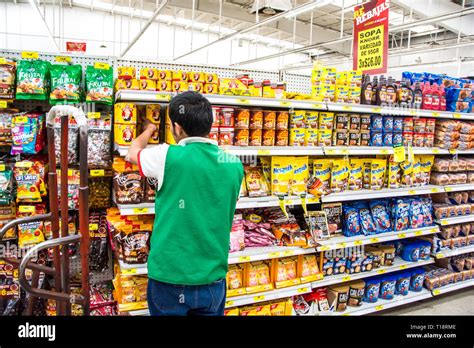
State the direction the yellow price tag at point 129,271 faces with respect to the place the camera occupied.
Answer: facing the viewer

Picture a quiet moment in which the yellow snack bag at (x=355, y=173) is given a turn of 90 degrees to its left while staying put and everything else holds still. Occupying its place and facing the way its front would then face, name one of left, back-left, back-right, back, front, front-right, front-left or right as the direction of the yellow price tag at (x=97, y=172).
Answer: back-right

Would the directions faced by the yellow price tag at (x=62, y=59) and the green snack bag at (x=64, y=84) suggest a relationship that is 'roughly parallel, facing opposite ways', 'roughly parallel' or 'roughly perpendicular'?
roughly parallel

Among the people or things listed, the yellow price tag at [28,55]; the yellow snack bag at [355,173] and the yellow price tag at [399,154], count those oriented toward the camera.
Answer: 3

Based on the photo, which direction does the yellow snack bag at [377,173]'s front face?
toward the camera

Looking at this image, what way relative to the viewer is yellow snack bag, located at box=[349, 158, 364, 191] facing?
toward the camera

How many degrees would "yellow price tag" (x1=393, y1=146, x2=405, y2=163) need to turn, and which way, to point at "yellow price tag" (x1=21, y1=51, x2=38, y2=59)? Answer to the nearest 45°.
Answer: approximately 45° to its right

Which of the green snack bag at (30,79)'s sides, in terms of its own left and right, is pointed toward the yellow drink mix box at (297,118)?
left

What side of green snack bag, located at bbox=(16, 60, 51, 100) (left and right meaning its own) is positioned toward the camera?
front

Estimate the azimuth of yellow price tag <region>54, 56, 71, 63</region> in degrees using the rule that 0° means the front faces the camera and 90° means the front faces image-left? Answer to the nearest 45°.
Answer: approximately 0°

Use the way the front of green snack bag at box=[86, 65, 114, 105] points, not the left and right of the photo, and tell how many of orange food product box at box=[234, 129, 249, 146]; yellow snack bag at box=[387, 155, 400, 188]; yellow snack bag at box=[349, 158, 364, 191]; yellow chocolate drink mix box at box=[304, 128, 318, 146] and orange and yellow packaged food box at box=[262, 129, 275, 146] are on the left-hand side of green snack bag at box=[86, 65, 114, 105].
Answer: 5
